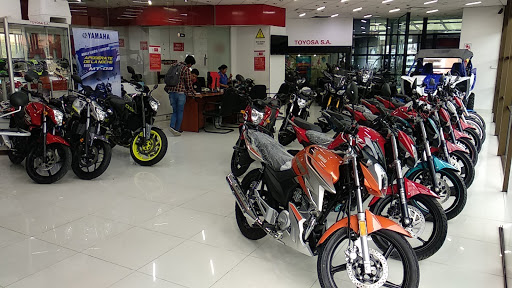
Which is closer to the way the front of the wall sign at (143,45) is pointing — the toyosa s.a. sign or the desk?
the desk

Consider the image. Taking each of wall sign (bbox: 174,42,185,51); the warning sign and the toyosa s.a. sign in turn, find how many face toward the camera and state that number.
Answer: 3

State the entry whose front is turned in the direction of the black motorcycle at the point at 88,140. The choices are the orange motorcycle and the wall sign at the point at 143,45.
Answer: the wall sign

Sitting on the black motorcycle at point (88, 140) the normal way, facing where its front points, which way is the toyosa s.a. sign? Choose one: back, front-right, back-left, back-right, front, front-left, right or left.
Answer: left

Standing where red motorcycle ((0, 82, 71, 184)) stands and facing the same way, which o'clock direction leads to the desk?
The desk is roughly at 9 o'clock from the red motorcycle.

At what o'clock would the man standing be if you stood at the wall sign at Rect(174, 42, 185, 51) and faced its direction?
The man standing is roughly at 12 o'clock from the wall sign.

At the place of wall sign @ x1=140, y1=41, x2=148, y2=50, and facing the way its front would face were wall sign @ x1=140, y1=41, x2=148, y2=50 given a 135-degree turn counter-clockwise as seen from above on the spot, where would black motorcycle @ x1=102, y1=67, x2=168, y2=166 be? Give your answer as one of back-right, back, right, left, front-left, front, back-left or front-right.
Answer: back-right

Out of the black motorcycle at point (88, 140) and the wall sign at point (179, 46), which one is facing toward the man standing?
the wall sign

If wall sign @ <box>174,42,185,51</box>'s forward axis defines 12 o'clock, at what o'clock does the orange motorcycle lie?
The orange motorcycle is roughly at 12 o'clock from the wall sign.

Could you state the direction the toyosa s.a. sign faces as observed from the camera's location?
facing the viewer

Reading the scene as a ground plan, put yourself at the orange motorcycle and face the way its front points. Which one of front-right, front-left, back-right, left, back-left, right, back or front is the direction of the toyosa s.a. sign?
back-left

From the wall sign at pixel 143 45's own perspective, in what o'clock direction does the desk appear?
The desk is roughly at 11 o'clock from the wall sign.

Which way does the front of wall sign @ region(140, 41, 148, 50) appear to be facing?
toward the camera

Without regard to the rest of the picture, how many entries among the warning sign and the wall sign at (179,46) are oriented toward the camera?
2
